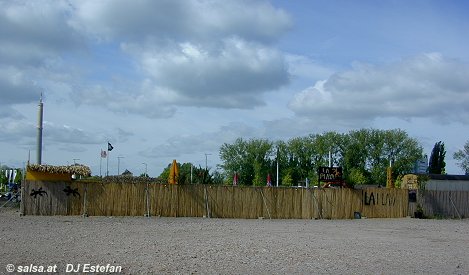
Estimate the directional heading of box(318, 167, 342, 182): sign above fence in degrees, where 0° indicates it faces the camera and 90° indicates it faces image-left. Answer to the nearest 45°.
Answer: approximately 0°

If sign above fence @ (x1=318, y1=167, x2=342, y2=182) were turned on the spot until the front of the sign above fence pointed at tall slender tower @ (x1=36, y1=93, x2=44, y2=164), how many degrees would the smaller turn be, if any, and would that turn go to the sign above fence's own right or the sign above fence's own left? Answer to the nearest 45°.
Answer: approximately 90° to the sign above fence's own right

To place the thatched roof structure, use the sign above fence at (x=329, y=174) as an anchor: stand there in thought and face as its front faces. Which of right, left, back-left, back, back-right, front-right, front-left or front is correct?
front-right
